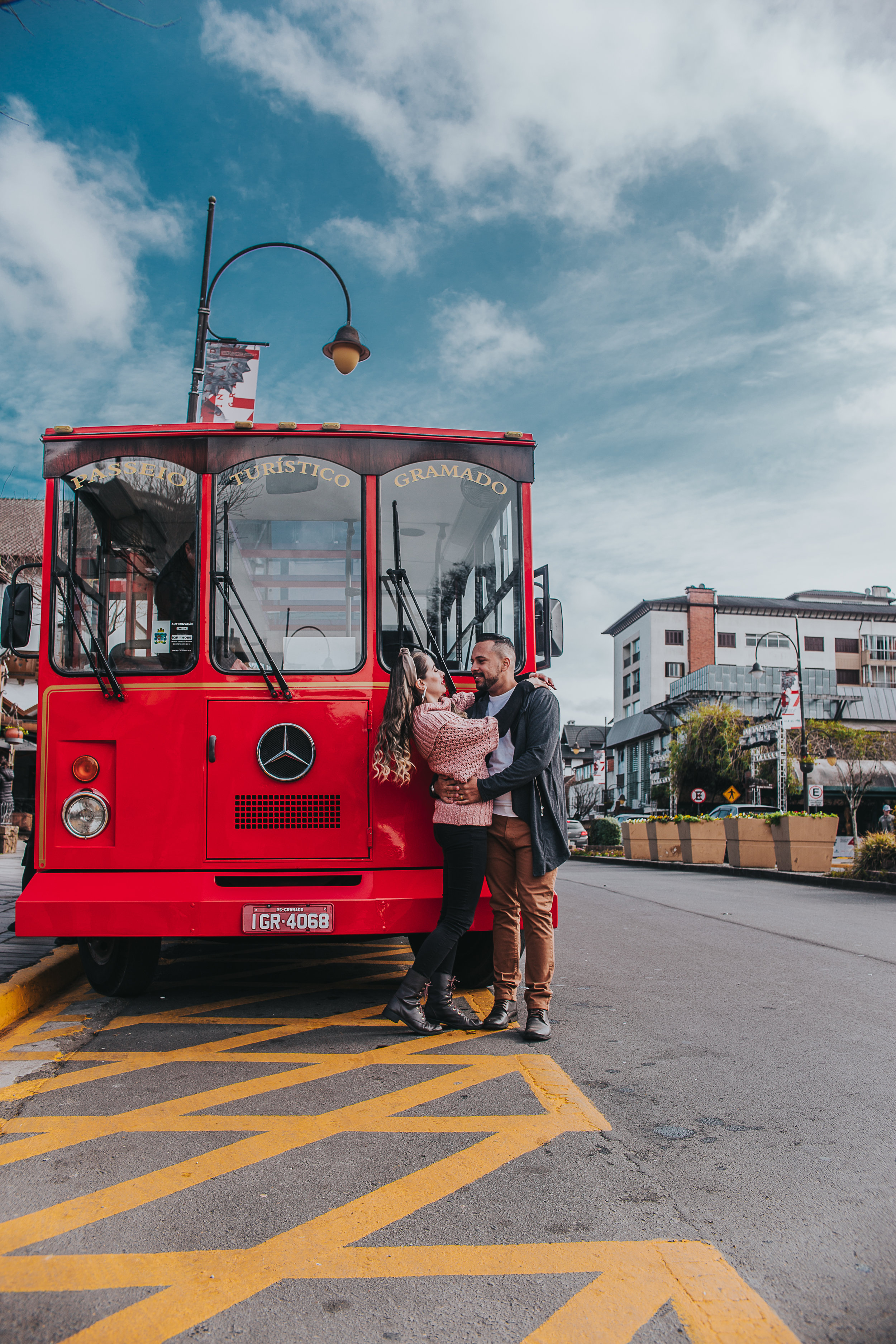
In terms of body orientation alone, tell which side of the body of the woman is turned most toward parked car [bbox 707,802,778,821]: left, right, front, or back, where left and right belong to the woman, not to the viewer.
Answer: left

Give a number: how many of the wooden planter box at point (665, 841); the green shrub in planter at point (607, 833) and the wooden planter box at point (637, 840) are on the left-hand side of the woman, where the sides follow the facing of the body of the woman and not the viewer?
3

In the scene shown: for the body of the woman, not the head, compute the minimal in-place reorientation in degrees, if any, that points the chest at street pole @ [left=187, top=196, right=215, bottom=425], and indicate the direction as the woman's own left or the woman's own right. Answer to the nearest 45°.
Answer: approximately 135° to the woman's own left

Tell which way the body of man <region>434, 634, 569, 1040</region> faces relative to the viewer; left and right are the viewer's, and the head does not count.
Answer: facing the viewer and to the left of the viewer

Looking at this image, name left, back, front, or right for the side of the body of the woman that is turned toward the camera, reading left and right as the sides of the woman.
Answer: right

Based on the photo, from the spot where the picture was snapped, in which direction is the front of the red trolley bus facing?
facing the viewer

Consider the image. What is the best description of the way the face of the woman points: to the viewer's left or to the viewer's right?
to the viewer's right

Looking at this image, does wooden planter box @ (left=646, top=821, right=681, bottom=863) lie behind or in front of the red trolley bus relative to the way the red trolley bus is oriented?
behind

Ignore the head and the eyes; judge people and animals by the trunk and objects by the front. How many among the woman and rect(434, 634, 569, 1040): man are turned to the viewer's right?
1

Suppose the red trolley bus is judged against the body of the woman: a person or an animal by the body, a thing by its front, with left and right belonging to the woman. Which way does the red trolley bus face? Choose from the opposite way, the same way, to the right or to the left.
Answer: to the right

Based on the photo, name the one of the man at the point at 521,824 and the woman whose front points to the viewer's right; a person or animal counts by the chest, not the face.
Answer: the woman

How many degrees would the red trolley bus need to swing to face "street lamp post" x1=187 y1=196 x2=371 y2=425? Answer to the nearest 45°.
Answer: approximately 180°

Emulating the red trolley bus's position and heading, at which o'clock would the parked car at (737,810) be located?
The parked car is roughly at 7 o'clock from the red trolley bus.

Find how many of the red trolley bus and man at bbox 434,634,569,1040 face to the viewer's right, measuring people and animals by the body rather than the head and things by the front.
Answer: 0

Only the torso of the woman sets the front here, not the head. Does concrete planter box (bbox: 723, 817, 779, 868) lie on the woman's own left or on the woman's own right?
on the woman's own left
